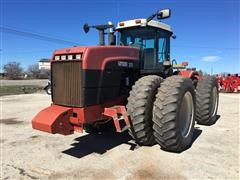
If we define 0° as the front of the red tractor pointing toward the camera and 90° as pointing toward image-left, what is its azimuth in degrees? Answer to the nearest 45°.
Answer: approximately 45°

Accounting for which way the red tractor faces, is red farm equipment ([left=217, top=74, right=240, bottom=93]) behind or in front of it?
behind
